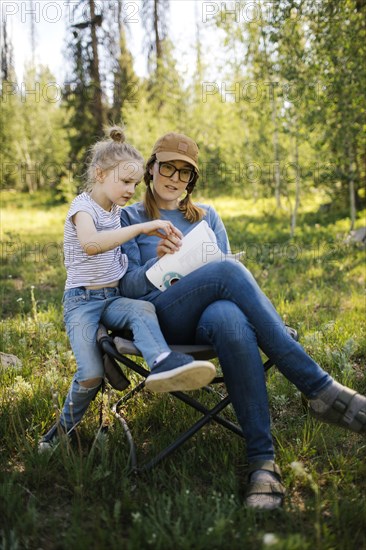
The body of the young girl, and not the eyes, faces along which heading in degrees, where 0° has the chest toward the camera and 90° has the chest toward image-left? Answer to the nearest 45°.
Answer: approximately 315°

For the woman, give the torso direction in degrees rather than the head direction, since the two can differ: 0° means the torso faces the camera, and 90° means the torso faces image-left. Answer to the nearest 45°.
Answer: approximately 315°

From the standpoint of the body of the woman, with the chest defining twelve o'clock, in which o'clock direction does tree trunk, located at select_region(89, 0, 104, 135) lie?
The tree trunk is roughly at 7 o'clock from the woman.

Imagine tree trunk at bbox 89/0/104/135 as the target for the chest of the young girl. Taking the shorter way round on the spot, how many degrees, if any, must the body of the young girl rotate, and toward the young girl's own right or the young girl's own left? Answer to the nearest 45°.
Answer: approximately 135° to the young girl's own left
